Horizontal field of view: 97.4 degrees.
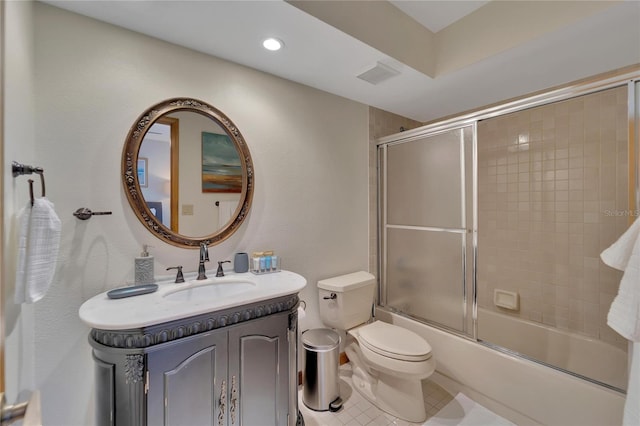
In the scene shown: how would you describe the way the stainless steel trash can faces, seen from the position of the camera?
facing the viewer and to the right of the viewer

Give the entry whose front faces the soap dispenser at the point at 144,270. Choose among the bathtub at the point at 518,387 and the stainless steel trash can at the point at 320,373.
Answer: the bathtub

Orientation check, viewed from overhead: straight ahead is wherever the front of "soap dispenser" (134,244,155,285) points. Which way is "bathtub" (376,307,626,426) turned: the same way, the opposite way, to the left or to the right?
to the right

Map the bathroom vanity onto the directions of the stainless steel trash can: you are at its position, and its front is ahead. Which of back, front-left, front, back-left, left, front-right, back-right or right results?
right

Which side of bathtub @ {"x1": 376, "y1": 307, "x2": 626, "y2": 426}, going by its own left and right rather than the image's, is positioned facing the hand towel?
front

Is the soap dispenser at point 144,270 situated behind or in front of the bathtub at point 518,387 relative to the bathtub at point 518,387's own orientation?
in front

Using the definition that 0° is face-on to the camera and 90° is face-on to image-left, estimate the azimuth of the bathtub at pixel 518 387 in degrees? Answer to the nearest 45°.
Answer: approximately 45°

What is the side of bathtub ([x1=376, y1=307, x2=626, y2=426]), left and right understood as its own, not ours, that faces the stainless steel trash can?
front

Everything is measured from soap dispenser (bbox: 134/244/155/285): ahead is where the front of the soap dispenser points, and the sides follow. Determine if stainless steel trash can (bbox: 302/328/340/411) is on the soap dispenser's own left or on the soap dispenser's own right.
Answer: on the soap dispenser's own left
